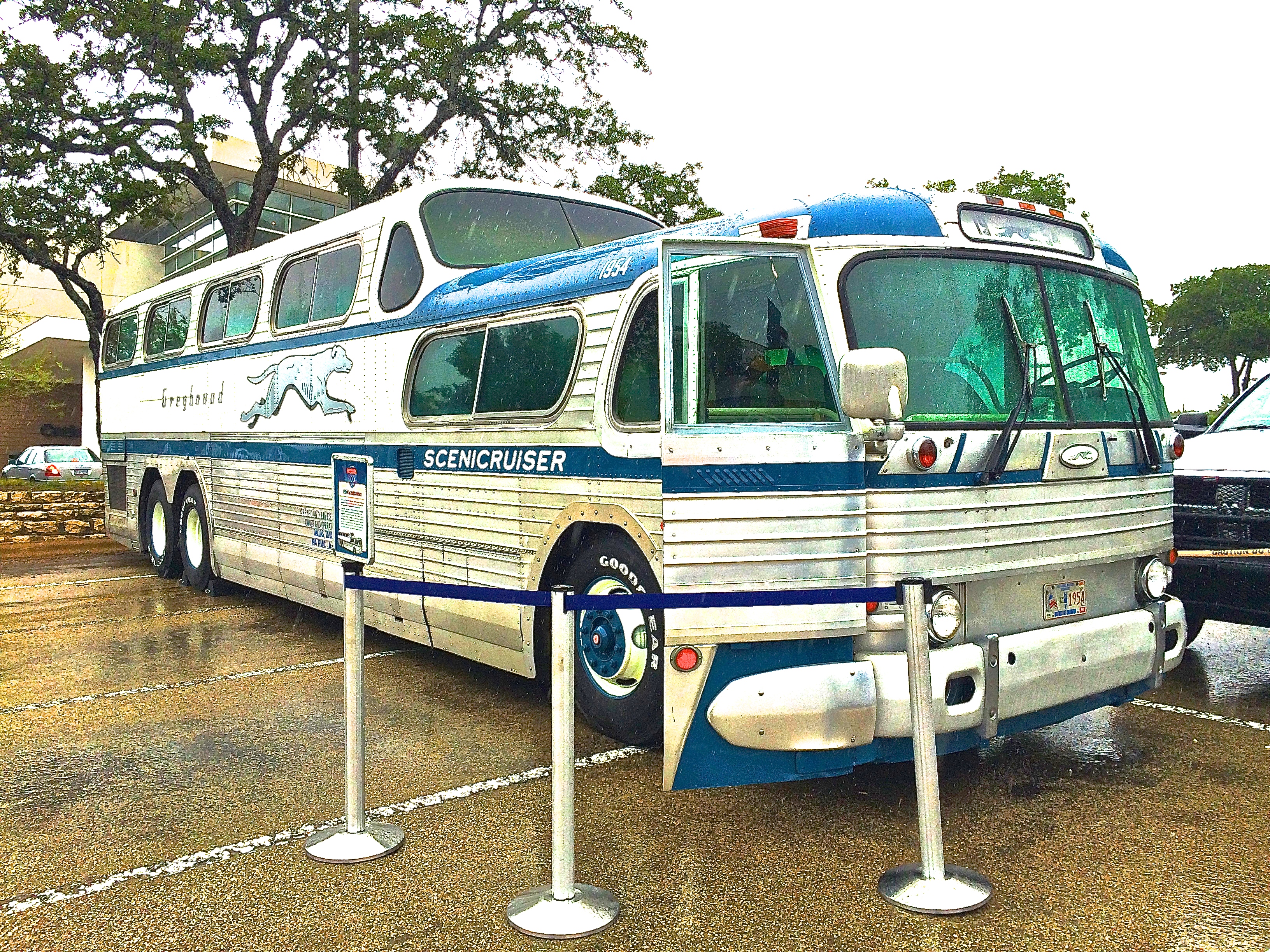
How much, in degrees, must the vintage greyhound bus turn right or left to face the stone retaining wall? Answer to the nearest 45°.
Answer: approximately 180°

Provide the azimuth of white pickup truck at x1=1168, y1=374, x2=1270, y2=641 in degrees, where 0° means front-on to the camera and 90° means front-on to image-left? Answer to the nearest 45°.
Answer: approximately 0°

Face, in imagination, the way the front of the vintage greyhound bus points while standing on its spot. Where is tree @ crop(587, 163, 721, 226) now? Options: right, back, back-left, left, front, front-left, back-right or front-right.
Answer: back-left

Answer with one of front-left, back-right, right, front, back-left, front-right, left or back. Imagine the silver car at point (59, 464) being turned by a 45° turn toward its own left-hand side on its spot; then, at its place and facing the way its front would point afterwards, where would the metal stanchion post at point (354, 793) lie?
left

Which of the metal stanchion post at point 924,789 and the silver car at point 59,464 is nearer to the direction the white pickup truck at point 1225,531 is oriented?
the metal stanchion post

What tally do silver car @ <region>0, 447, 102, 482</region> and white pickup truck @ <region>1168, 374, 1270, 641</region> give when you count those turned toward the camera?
1

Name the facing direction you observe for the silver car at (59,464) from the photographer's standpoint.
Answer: facing away from the viewer and to the left of the viewer

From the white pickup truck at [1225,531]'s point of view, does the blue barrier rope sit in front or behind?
in front

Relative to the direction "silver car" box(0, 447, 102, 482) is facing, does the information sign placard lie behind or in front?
behind

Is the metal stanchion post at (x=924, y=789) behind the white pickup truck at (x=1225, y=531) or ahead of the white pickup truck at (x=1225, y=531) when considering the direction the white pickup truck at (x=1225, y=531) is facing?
ahead

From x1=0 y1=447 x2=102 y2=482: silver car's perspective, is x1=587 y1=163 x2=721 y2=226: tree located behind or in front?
behind

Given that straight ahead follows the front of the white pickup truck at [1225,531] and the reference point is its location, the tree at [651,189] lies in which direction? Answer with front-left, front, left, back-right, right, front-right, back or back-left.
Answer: back-right
